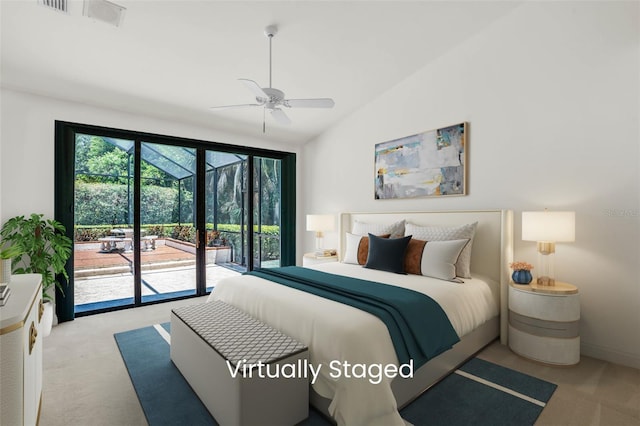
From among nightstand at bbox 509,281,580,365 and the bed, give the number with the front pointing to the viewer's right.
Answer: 0

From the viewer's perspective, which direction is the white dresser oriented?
to the viewer's right

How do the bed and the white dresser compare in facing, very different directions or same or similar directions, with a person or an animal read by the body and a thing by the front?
very different directions

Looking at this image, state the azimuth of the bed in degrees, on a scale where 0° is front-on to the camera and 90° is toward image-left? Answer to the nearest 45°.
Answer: approximately 45°

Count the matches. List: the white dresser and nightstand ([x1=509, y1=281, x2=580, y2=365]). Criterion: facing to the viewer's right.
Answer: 1

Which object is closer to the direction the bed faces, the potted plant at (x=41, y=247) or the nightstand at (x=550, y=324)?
the potted plant

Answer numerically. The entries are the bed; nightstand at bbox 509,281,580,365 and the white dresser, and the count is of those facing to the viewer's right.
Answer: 1
